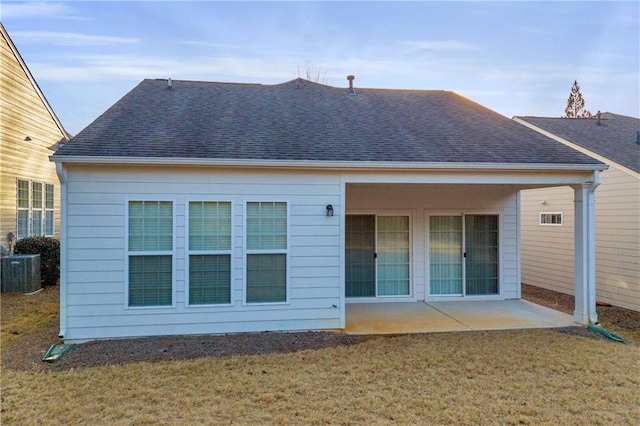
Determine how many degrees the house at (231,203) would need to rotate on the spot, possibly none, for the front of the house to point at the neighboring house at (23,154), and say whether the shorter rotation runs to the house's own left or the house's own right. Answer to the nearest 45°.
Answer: approximately 45° to the house's own left

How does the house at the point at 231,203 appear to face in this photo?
away from the camera

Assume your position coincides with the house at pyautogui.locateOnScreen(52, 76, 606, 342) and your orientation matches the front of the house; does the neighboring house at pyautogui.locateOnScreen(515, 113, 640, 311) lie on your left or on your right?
on your right

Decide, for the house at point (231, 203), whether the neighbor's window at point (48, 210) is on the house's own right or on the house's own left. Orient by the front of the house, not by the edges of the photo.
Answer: on the house's own left

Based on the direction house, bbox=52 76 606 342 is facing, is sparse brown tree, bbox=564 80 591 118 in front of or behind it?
in front
